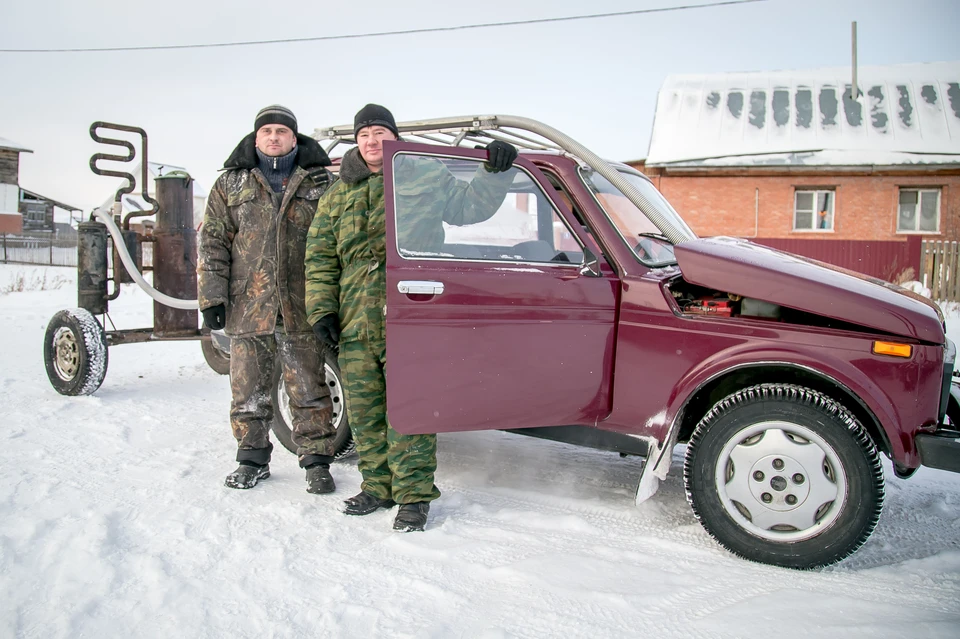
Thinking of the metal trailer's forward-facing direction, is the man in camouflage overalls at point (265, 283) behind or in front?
in front

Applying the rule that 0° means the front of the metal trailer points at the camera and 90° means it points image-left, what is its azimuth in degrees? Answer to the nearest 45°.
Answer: approximately 315°

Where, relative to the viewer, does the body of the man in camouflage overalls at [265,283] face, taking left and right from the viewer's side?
facing the viewer

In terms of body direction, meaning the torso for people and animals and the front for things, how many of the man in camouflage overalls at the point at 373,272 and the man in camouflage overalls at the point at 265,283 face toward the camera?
2

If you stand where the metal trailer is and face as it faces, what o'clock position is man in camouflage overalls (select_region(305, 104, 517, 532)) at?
The man in camouflage overalls is roughly at 1 o'clock from the metal trailer.

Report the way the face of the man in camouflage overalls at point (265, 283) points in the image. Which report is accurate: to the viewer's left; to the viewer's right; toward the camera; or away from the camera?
toward the camera

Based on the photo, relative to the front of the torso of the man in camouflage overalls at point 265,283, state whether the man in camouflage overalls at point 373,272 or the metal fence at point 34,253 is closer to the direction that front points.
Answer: the man in camouflage overalls

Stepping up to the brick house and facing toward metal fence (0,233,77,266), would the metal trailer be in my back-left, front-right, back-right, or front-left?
front-left

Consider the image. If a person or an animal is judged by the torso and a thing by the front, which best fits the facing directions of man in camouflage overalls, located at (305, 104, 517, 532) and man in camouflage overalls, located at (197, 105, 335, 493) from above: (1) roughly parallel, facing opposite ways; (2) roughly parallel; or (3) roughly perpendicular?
roughly parallel

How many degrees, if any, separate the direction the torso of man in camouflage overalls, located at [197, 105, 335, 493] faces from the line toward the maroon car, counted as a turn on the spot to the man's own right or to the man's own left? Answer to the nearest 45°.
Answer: approximately 45° to the man's own left

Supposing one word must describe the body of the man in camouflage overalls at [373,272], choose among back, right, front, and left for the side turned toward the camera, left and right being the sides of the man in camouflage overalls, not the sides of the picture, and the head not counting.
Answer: front

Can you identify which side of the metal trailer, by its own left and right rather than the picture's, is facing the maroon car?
front

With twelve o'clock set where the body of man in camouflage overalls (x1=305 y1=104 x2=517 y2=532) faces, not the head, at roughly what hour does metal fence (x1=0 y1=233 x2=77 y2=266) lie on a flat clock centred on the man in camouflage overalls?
The metal fence is roughly at 5 o'clock from the man in camouflage overalls.
